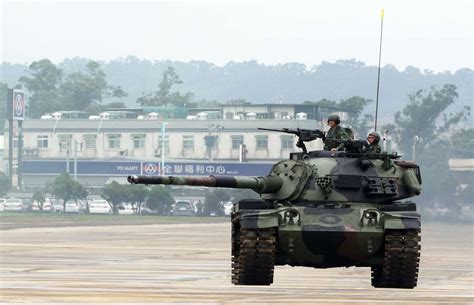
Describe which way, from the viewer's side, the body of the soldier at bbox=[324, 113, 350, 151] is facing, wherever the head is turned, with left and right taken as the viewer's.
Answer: facing the viewer and to the left of the viewer

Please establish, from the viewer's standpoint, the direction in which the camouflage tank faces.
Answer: facing the viewer

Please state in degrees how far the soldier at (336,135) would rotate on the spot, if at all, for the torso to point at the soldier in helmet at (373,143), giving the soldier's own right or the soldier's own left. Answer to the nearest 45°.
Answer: approximately 135° to the soldier's own left
